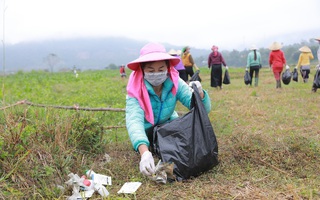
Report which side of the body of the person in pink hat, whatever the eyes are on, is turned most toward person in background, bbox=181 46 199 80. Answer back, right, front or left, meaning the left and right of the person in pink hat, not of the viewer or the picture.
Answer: back

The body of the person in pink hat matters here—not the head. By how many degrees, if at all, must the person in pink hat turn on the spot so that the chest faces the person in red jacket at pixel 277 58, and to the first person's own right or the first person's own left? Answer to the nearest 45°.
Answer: approximately 135° to the first person's own left

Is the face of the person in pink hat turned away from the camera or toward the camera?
toward the camera

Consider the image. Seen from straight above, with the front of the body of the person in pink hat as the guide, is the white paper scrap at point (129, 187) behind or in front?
in front

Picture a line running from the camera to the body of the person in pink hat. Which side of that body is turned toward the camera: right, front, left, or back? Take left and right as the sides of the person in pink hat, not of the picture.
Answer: front
